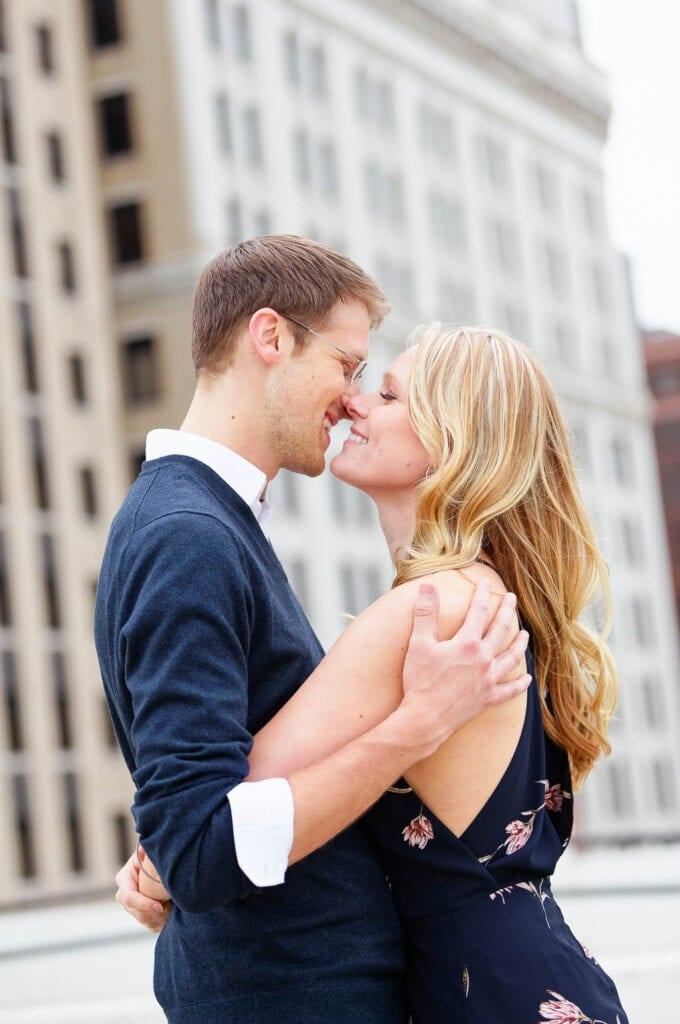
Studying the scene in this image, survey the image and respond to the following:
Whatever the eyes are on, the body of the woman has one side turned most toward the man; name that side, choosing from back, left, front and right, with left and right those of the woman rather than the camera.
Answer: front

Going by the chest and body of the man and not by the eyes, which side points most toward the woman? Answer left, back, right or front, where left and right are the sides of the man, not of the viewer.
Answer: front

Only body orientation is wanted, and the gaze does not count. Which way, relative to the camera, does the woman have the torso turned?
to the viewer's left

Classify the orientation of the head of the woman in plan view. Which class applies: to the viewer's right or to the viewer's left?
to the viewer's left

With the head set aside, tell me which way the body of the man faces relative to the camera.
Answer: to the viewer's right

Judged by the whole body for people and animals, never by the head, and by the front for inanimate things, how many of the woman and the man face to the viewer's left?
1

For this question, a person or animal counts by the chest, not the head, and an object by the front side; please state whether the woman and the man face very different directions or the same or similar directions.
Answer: very different directions

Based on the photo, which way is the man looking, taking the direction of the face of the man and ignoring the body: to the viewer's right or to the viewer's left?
to the viewer's right
